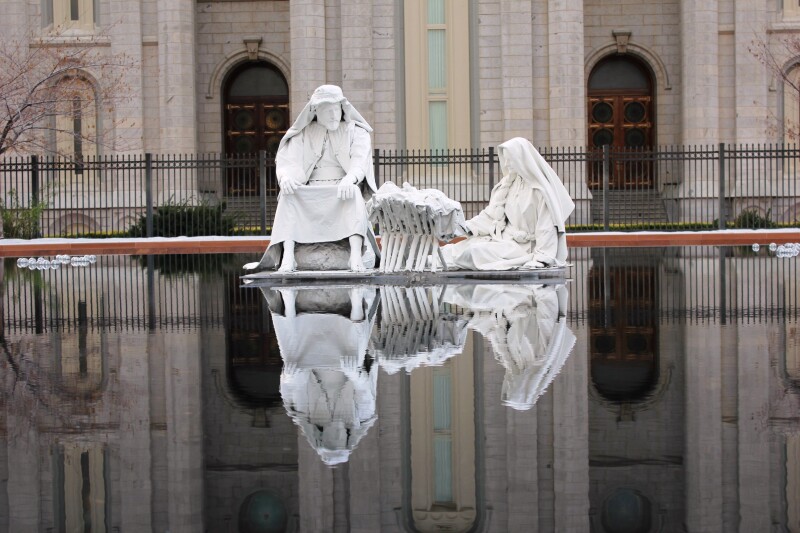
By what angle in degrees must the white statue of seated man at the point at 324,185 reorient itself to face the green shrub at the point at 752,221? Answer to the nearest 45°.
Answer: approximately 135° to its left

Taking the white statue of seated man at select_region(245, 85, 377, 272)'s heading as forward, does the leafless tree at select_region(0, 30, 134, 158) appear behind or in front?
behind

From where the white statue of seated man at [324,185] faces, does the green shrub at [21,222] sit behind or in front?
behind

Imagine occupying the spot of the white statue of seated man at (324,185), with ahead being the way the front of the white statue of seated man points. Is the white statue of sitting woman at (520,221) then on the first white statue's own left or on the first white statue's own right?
on the first white statue's own left

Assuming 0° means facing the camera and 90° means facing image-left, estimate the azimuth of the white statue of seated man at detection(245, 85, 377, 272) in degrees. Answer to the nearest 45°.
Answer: approximately 0°

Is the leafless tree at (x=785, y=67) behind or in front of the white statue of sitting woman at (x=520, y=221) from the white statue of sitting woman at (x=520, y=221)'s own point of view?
behind

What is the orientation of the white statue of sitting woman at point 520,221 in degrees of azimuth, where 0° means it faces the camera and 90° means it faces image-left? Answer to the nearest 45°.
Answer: approximately 45°
